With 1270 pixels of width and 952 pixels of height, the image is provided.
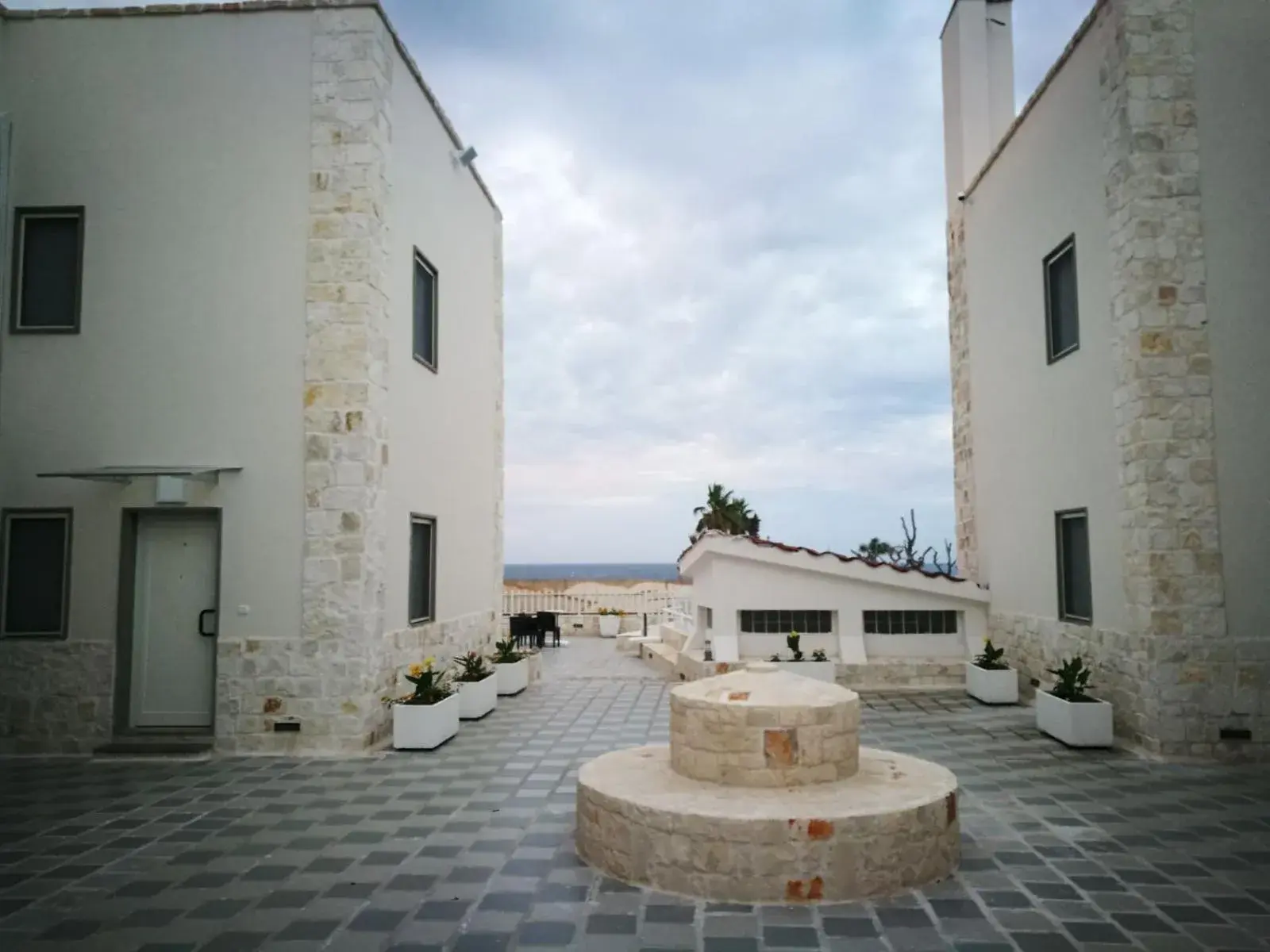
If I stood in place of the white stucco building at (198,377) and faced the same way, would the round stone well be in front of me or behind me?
in front

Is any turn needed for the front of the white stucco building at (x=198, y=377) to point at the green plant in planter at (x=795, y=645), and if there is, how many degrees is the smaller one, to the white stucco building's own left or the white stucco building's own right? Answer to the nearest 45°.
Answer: approximately 90° to the white stucco building's own left

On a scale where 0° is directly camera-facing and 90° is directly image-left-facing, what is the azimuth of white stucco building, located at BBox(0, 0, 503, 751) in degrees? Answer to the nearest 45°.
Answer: approximately 0°

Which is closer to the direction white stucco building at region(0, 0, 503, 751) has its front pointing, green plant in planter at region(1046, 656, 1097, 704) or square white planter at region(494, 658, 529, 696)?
the green plant in planter

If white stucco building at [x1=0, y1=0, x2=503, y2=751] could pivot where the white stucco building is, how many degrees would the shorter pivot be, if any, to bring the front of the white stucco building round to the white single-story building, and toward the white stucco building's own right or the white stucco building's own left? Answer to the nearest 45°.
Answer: approximately 90° to the white stucco building's own left

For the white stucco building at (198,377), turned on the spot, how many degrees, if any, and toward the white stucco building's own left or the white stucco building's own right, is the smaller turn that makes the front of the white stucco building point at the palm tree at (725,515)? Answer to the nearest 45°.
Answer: approximately 135° to the white stucco building's own left
